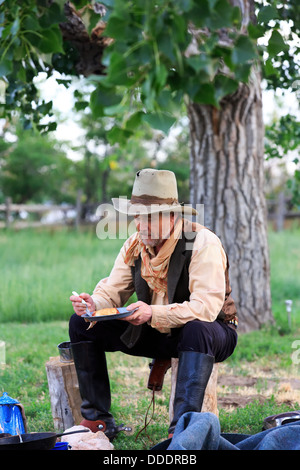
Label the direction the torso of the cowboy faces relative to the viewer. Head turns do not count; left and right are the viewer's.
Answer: facing the viewer and to the left of the viewer

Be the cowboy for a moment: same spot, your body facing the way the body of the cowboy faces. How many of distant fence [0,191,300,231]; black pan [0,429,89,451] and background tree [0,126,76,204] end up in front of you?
1

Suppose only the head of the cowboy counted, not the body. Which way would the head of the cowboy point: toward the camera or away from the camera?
toward the camera

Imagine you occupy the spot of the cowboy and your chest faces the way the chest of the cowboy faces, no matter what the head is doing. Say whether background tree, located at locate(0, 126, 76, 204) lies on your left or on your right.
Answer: on your right

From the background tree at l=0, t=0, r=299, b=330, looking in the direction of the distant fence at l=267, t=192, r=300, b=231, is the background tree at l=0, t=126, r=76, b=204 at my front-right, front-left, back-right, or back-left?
front-left

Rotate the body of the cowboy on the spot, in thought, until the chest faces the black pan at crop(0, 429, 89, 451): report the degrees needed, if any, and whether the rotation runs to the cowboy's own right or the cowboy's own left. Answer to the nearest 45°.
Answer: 0° — they already face it

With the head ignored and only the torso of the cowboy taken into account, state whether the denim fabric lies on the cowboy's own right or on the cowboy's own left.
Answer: on the cowboy's own left

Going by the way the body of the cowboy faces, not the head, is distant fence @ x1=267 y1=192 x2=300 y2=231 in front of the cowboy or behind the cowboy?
behind

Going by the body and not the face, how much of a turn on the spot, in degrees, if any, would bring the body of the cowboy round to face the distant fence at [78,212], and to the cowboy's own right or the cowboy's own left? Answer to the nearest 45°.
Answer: approximately 135° to the cowboy's own right

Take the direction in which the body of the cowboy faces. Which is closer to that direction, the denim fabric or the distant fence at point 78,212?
the denim fabric

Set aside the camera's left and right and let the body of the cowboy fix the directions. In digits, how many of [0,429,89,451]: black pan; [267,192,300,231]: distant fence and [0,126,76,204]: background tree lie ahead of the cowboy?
1
